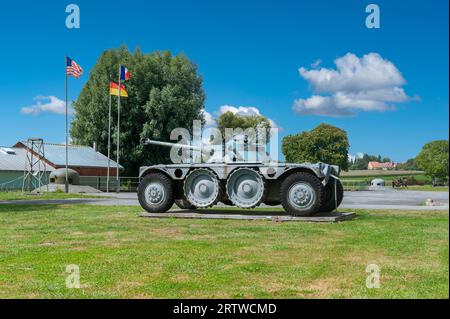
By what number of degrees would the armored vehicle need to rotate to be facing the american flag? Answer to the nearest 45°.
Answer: approximately 45° to its right

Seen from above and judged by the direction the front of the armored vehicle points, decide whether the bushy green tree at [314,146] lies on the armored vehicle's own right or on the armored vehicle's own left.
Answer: on the armored vehicle's own right

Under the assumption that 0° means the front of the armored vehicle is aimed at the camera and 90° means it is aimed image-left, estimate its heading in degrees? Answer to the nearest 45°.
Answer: approximately 90°

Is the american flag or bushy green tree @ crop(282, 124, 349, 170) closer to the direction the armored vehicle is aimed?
the american flag
